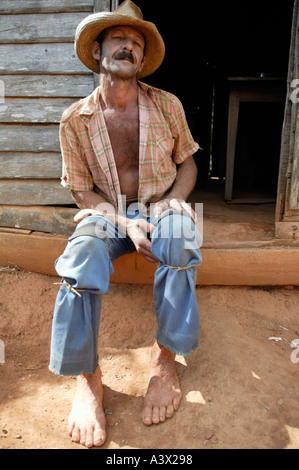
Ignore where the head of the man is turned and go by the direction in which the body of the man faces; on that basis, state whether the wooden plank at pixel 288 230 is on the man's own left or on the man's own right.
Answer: on the man's own left

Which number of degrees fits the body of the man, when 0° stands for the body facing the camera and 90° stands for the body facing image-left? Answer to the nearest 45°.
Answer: approximately 0°
